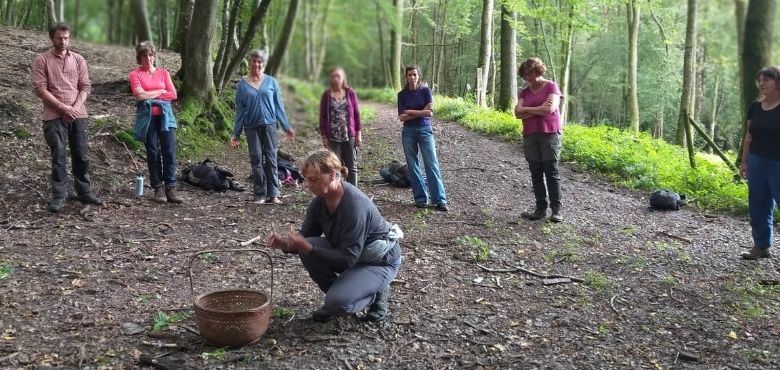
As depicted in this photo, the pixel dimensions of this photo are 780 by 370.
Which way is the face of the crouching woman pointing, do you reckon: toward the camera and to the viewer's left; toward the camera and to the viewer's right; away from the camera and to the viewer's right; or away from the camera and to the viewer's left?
toward the camera and to the viewer's left

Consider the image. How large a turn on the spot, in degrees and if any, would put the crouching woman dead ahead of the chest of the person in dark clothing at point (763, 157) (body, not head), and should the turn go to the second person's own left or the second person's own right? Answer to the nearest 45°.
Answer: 0° — they already face them

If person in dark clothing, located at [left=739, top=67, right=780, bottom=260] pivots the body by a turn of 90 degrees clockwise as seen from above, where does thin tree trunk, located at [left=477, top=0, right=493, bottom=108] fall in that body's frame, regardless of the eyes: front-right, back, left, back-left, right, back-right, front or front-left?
front

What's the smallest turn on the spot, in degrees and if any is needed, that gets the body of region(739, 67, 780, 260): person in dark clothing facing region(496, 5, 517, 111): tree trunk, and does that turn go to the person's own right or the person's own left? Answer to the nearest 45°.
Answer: approximately 90° to the person's own right

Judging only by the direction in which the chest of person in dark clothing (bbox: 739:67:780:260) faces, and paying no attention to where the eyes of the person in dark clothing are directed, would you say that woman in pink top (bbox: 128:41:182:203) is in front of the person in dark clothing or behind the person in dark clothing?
in front

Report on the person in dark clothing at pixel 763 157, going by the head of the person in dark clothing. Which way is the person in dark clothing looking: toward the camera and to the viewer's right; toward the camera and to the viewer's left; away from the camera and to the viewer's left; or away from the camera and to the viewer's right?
toward the camera and to the viewer's left

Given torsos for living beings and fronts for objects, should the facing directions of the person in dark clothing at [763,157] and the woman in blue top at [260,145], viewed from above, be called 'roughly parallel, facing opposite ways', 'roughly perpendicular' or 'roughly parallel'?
roughly perpendicular

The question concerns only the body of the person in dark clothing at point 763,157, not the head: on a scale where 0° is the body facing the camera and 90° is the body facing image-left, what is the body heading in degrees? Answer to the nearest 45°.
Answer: approximately 45°

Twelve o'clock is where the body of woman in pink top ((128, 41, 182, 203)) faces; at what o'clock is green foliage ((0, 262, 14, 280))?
The green foliage is roughly at 1 o'clock from the woman in pink top.

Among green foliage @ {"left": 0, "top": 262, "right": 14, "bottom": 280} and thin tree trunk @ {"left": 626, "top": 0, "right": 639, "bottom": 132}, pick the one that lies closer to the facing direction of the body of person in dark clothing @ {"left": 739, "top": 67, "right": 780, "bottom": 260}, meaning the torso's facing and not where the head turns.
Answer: the green foliage

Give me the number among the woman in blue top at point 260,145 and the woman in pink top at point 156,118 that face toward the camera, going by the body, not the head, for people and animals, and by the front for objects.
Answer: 2

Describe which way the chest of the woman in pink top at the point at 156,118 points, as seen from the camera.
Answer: toward the camera

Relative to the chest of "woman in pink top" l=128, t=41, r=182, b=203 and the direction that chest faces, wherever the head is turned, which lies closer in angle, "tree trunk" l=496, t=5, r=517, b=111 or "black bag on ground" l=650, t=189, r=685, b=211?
the black bag on ground
